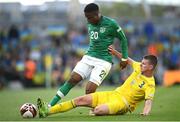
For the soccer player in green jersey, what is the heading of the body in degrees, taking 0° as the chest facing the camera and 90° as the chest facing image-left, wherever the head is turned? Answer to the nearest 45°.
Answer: approximately 45°
